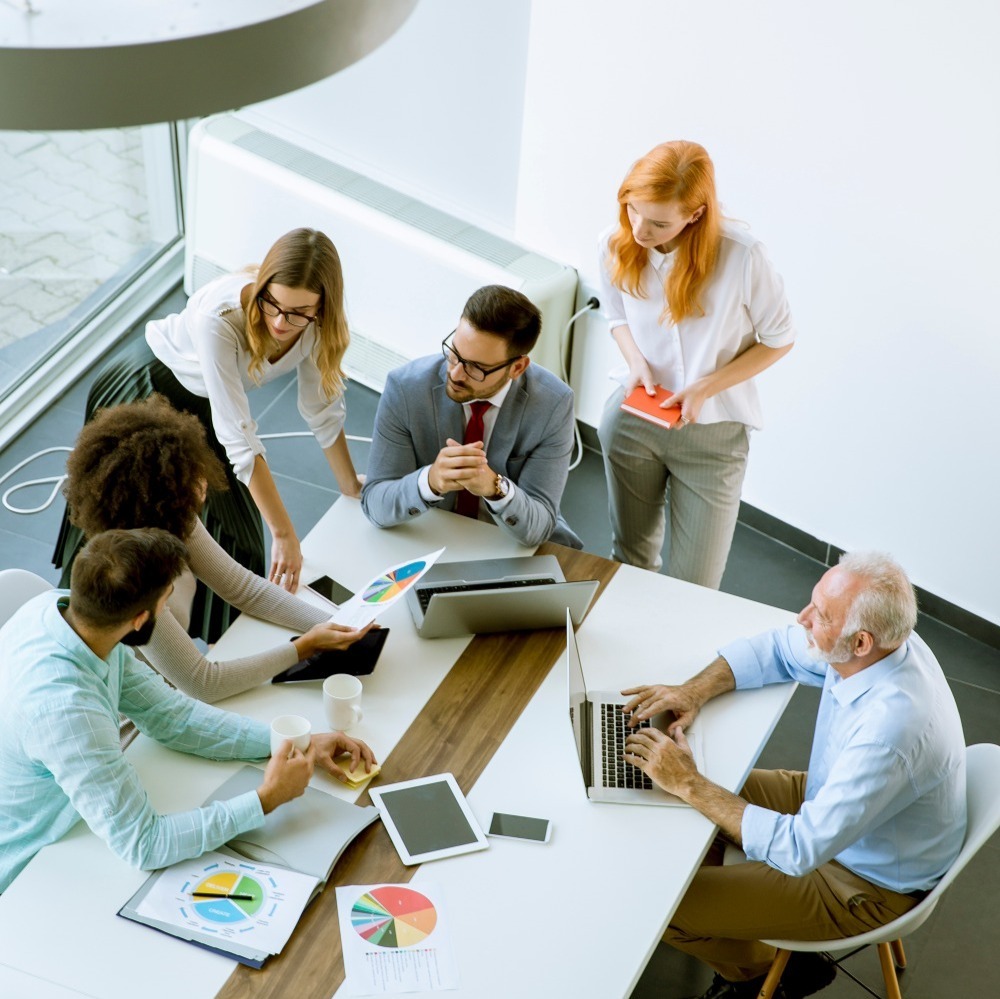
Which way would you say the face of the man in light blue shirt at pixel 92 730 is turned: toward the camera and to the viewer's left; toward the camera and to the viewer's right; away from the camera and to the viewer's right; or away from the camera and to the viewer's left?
away from the camera and to the viewer's right

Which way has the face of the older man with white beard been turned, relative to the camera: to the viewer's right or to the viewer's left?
to the viewer's left

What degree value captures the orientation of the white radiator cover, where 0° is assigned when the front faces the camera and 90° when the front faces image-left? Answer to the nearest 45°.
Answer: approximately 45°

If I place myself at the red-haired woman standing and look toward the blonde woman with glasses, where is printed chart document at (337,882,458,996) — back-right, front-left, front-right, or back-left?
front-left

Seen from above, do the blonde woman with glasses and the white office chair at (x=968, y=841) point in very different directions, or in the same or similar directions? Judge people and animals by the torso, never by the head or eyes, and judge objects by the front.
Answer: very different directions

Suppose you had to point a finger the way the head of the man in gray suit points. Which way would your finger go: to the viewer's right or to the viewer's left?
to the viewer's left

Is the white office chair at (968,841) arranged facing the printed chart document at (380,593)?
yes

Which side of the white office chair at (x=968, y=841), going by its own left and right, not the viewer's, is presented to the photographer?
left

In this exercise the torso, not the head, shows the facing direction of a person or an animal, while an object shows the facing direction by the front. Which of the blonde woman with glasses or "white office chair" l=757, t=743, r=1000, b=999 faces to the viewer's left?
the white office chair

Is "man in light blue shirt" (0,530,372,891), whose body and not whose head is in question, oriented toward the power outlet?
no

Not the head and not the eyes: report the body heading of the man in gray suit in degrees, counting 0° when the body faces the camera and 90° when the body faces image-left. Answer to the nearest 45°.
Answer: approximately 0°

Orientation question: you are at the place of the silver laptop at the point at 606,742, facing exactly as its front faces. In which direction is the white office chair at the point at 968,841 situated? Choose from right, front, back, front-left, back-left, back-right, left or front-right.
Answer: front

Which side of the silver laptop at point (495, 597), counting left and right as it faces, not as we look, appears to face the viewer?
back

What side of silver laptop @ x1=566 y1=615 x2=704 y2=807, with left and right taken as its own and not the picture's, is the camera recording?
right

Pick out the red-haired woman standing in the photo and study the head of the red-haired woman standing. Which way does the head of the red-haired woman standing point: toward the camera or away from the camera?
toward the camera

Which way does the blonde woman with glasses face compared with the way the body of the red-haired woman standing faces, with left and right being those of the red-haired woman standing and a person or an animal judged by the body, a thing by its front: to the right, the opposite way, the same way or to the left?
to the left

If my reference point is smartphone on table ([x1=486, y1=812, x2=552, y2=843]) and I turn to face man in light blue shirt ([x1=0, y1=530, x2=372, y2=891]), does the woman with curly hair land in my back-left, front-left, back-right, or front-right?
front-right

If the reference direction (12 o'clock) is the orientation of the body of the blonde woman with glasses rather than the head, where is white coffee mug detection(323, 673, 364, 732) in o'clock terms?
The white coffee mug is roughly at 1 o'clock from the blonde woman with glasses.

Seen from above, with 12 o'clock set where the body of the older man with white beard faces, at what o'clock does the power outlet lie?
The power outlet is roughly at 2 o'clock from the older man with white beard.
